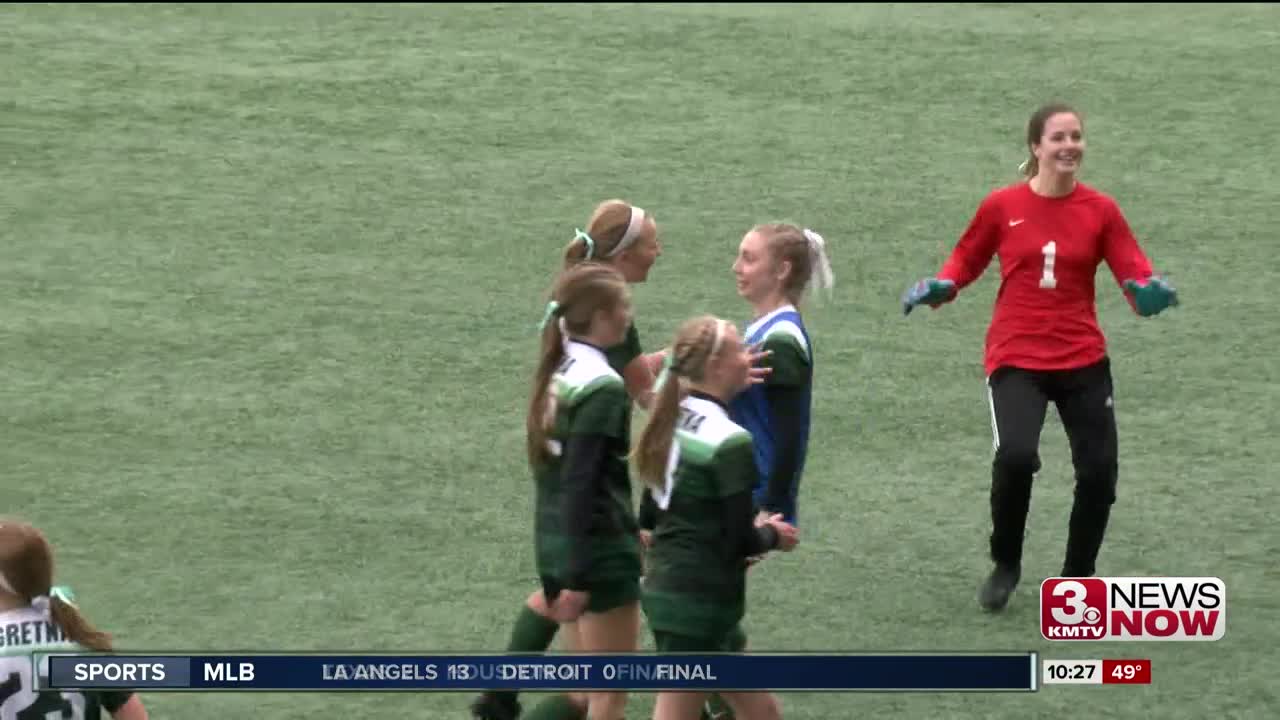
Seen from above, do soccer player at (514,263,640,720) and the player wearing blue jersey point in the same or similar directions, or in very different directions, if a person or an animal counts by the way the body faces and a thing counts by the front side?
very different directions

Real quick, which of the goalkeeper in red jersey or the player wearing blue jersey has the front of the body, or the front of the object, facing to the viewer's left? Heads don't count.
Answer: the player wearing blue jersey

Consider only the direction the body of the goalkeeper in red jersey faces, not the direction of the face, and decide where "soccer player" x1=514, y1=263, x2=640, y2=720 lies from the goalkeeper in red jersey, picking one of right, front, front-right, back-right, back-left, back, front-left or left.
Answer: front-right

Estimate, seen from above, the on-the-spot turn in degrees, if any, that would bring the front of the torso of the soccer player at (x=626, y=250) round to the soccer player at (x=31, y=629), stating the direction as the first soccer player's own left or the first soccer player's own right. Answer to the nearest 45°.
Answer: approximately 135° to the first soccer player's own right

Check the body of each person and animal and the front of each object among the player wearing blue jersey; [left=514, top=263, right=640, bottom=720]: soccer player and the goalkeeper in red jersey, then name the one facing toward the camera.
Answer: the goalkeeper in red jersey

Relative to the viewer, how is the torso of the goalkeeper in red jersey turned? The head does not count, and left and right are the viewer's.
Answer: facing the viewer

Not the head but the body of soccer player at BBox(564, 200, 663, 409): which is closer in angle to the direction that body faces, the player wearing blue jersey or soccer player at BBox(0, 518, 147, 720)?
the player wearing blue jersey

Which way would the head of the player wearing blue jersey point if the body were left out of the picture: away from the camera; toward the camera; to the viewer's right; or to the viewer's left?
to the viewer's left

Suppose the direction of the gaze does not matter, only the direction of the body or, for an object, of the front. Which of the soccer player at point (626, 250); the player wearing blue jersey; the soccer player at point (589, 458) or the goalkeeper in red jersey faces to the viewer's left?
the player wearing blue jersey

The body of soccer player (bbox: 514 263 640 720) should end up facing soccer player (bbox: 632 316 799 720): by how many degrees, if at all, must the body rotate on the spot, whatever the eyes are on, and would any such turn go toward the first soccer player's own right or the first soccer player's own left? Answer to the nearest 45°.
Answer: approximately 45° to the first soccer player's own right

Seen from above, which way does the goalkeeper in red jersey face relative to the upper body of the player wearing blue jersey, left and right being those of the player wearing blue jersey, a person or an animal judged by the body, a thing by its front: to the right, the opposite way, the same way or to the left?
to the left

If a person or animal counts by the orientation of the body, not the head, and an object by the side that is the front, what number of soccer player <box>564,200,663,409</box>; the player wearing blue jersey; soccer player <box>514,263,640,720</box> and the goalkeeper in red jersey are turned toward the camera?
1

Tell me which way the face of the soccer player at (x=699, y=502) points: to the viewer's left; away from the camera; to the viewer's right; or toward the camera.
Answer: to the viewer's right

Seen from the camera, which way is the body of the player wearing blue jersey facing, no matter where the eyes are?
to the viewer's left

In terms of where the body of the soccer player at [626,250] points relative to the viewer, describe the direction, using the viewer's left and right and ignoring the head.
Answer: facing to the right of the viewer
